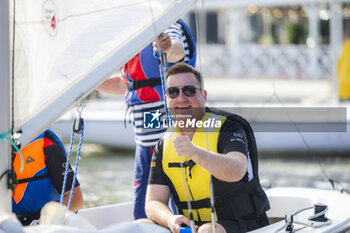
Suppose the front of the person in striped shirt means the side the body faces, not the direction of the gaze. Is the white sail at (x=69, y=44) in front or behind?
in front

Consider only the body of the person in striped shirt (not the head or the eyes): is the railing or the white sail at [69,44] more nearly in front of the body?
the white sail

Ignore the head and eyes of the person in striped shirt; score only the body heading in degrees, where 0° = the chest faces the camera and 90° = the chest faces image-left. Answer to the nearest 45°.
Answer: approximately 45°

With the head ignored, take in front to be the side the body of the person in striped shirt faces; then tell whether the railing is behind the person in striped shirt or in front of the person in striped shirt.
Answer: behind
